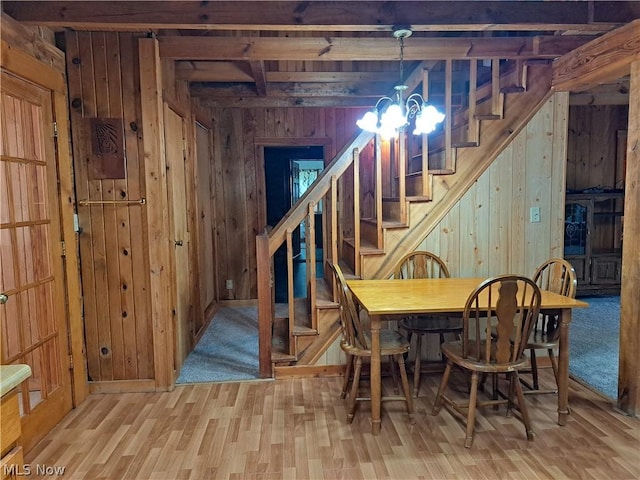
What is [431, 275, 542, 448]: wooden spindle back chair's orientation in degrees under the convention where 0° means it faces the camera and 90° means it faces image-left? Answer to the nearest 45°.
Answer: approximately 135°

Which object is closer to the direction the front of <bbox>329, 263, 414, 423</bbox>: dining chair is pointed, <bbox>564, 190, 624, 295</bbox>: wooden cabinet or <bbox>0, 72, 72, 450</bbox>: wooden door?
the wooden cabinet

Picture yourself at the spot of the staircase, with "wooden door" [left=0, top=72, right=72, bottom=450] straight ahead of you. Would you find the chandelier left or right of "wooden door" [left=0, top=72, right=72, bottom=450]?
left

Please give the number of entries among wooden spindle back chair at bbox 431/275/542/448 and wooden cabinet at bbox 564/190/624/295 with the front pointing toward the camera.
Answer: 1

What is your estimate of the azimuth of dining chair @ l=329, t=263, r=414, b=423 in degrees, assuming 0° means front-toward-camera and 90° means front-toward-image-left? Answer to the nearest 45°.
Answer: approximately 270°

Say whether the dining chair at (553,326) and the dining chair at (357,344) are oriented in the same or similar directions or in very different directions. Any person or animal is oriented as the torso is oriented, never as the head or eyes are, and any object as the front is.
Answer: very different directions

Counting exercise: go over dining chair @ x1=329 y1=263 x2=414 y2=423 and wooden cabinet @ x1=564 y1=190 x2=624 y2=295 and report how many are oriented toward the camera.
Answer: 1

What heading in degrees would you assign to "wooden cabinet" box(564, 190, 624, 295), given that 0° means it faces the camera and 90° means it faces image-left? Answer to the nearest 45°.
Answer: approximately 0°

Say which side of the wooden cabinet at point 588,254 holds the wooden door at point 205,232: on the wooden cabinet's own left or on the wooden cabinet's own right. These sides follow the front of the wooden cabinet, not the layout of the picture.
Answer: on the wooden cabinet's own right

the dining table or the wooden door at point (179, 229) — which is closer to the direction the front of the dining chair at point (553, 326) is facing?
the dining table

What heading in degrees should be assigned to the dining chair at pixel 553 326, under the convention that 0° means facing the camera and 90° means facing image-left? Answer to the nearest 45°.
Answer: approximately 45°
